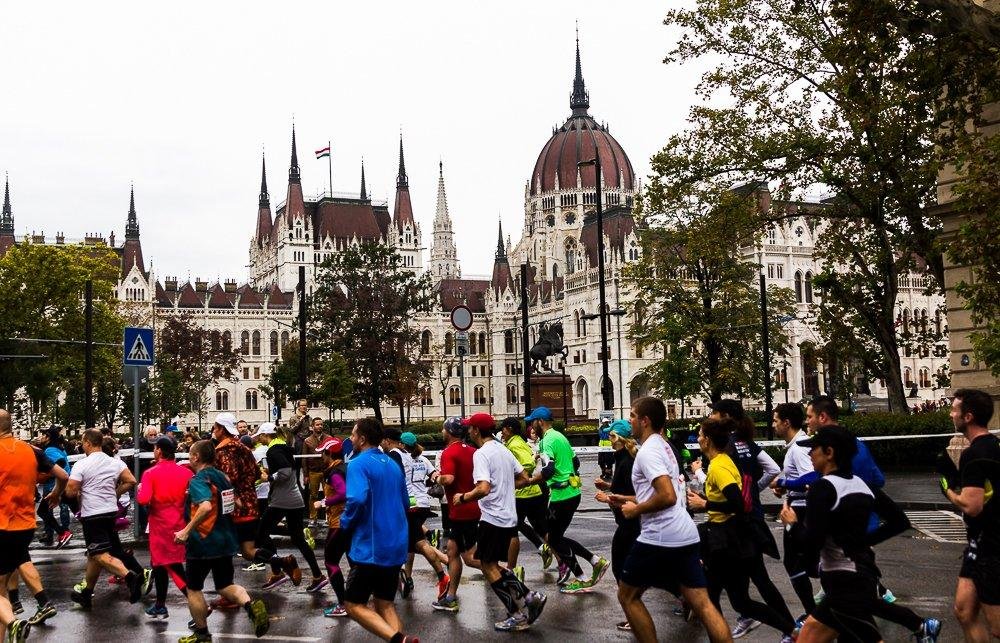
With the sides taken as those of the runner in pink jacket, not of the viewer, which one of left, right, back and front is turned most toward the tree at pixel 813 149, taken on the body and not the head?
right

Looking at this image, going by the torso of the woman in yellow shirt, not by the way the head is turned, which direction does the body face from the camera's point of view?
to the viewer's left

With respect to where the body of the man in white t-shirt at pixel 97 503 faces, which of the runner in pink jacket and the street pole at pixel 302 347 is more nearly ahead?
the street pole

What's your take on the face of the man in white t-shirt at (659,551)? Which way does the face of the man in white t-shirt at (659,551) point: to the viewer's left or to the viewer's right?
to the viewer's left

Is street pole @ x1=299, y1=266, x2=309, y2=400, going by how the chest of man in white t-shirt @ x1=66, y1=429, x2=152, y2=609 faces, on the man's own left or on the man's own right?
on the man's own right

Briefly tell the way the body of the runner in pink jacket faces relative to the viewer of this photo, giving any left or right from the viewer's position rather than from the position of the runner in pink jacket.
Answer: facing away from the viewer and to the left of the viewer

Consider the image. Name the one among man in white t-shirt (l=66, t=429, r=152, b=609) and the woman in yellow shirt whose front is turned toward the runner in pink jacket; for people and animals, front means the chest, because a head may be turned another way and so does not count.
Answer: the woman in yellow shirt

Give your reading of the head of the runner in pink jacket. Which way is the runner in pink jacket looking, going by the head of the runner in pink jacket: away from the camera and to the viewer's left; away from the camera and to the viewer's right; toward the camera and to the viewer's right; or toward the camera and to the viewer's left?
away from the camera and to the viewer's left

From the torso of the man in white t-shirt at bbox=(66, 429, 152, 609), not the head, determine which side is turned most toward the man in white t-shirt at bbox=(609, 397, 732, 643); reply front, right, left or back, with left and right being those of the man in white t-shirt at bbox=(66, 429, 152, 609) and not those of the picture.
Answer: back

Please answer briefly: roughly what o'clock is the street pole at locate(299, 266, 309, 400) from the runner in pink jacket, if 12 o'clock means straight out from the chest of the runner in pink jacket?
The street pole is roughly at 2 o'clock from the runner in pink jacket.
